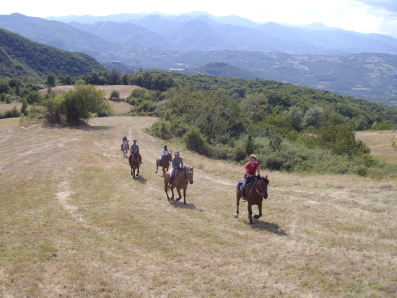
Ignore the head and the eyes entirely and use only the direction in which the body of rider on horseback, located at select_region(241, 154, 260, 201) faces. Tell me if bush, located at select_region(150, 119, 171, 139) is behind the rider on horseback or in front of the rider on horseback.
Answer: behind

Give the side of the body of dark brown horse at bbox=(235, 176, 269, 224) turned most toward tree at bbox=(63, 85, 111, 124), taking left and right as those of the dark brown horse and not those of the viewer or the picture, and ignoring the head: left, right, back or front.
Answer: back

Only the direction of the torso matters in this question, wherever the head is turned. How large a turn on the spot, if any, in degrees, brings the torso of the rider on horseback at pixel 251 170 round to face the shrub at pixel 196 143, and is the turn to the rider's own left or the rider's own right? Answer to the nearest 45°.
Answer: approximately 135° to the rider's own left

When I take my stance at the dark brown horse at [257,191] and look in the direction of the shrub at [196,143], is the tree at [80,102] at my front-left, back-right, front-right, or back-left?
front-left

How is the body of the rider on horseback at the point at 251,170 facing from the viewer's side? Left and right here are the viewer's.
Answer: facing the viewer and to the right of the viewer

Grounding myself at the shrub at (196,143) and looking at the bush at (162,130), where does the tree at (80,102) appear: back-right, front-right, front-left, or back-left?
front-left

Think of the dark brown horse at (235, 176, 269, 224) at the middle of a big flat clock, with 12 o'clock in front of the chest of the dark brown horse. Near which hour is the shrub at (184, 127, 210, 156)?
The shrub is roughly at 7 o'clock from the dark brown horse.

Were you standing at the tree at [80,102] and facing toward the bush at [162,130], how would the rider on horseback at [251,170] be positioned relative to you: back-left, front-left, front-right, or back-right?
front-right

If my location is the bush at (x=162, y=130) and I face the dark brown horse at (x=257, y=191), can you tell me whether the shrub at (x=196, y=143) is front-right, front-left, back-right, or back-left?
front-left

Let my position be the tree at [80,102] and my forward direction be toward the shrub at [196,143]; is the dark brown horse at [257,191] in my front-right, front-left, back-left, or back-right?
front-right
